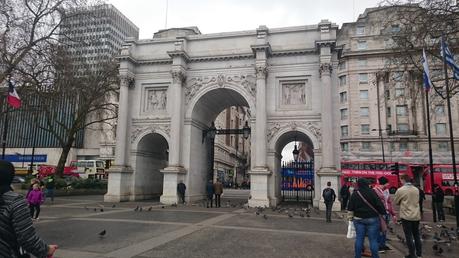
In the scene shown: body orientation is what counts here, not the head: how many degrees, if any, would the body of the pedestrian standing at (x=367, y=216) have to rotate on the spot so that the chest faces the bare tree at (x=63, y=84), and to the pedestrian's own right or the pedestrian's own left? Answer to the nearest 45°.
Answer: approximately 45° to the pedestrian's own left

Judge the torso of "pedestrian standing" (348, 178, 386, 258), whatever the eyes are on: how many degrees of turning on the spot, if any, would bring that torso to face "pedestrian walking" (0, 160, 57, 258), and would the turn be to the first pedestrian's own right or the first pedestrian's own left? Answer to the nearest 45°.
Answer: approximately 135° to the first pedestrian's own left

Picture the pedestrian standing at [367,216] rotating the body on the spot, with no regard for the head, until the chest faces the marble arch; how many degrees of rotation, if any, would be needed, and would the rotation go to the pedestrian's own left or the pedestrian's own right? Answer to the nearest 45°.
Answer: approximately 45° to the pedestrian's own left

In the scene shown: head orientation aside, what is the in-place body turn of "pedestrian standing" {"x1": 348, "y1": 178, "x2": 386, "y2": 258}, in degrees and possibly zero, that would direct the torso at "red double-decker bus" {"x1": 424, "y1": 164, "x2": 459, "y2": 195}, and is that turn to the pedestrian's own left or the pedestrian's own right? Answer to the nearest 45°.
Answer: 0° — they already face it

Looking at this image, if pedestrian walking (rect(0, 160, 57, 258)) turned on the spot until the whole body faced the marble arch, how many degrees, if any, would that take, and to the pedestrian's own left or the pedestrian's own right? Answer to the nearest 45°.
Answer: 0° — they already face it

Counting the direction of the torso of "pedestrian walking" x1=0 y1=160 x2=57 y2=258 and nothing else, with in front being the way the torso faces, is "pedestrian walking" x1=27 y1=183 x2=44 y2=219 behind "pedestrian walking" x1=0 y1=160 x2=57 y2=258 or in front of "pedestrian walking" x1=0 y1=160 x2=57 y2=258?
in front

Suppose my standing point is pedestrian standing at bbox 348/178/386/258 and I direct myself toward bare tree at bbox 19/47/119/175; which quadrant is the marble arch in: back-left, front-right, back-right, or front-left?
front-right

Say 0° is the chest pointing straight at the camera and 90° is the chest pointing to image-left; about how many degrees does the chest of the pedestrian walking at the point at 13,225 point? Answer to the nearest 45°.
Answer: approximately 225°

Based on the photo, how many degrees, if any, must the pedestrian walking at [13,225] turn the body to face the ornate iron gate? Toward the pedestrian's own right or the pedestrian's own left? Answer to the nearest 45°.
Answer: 0° — they already face it

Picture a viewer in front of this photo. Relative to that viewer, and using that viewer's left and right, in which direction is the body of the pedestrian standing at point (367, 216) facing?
facing away from the viewer

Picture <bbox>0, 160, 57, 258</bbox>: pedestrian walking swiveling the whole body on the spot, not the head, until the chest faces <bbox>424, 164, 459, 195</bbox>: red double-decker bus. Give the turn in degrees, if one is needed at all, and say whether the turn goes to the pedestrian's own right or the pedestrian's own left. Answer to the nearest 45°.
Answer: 0° — they already face it
